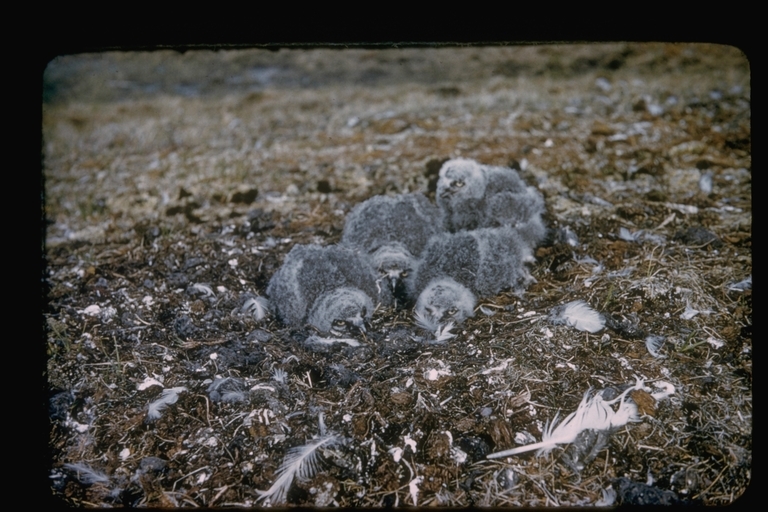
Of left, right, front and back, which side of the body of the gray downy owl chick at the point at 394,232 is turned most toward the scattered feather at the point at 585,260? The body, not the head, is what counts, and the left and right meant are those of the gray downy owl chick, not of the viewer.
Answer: left

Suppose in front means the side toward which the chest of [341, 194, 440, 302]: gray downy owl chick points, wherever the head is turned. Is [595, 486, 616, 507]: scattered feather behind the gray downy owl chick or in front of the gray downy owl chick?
in front

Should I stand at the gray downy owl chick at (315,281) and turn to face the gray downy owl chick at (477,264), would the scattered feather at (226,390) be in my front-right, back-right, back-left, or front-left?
back-right

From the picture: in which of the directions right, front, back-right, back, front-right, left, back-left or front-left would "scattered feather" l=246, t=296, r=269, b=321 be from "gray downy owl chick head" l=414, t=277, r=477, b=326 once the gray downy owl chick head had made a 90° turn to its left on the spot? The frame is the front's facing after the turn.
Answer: back-right

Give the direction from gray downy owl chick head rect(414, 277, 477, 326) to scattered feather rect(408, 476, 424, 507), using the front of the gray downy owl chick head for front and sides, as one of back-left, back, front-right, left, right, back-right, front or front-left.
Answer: front-left

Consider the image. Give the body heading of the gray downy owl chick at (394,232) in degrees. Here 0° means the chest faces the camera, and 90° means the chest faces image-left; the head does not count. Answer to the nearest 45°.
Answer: approximately 0°

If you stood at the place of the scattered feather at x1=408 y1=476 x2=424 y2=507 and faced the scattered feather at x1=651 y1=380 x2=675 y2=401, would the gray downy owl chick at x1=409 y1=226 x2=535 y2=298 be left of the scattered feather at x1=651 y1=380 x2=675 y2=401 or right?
left

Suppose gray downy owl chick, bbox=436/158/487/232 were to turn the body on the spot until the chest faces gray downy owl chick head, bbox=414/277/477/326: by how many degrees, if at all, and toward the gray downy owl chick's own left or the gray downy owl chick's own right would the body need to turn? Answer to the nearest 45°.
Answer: approximately 45° to the gray downy owl chick's own left

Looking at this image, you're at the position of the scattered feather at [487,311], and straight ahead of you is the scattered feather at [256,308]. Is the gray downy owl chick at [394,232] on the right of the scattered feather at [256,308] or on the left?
right

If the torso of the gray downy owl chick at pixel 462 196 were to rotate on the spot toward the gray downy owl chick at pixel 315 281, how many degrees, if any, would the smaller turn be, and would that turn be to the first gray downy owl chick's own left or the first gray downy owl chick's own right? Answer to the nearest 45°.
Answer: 0° — it already faces it

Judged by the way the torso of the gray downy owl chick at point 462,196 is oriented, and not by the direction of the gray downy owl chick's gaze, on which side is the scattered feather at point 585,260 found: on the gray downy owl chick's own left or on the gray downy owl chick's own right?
on the gray downy owl chick's own left

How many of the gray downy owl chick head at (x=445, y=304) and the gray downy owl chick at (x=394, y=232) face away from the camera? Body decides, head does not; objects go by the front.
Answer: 0

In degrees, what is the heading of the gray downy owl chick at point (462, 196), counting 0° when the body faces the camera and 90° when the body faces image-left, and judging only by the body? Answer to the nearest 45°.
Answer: approximately 45°
